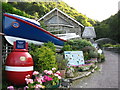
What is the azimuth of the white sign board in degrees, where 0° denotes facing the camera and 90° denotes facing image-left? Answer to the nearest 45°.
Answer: approximately 0°

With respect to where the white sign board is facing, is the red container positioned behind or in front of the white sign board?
in front
